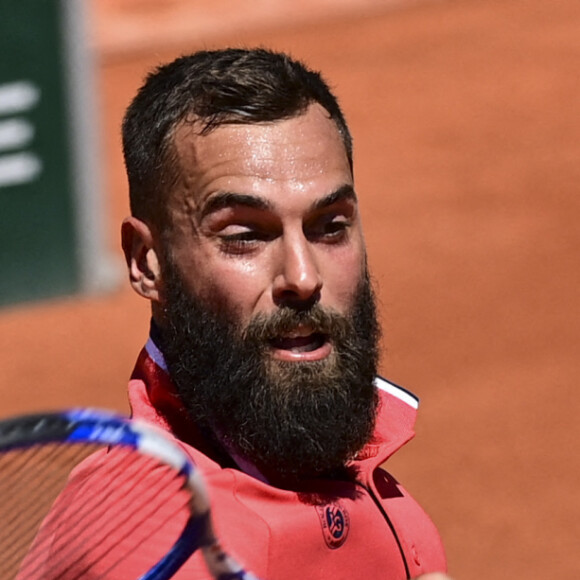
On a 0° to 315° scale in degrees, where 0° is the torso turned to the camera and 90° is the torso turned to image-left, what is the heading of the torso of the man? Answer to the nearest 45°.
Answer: approximately 315°

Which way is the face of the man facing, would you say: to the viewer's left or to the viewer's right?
to the viewer's right
